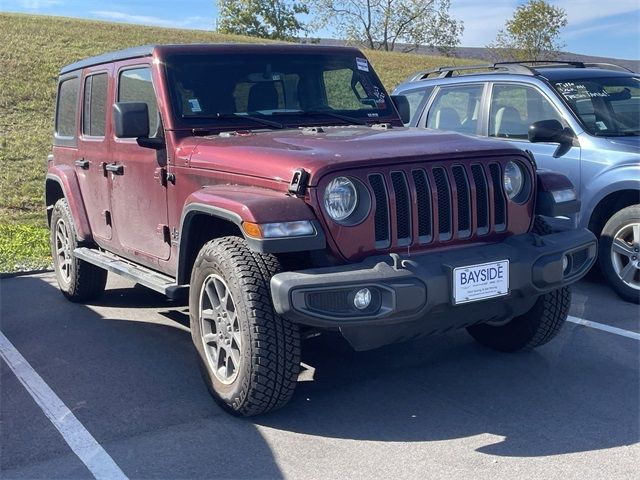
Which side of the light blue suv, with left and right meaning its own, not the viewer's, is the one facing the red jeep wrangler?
right

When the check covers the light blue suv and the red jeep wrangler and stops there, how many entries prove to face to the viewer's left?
0

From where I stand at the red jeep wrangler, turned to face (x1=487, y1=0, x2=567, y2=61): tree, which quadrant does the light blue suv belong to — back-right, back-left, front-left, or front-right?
front-right

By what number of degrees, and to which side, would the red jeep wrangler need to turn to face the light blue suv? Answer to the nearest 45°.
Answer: approximately 90° to its left

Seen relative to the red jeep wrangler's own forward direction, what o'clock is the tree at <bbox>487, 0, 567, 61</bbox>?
The tree is roughly at 8 o'clock from the red jeep wrangler.

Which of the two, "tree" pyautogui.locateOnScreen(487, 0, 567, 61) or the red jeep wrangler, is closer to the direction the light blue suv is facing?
the red jeep wrangler

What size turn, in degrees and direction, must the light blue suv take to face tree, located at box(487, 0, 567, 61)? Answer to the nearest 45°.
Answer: approximately 135° to its left

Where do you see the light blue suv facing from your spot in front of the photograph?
facing the viewer and to the right of the viewer

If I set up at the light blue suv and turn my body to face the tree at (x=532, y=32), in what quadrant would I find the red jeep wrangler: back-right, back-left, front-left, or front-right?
back-left
